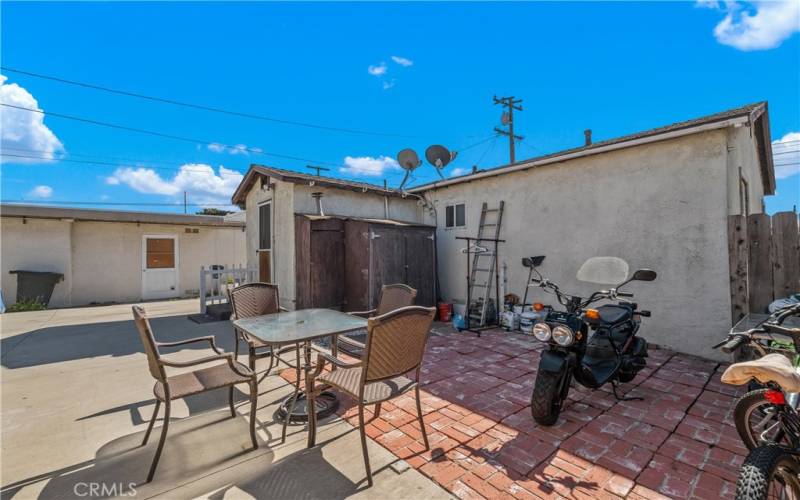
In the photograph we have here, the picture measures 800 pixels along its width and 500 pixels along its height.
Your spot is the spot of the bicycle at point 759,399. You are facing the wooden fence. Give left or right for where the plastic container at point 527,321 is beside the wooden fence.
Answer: left

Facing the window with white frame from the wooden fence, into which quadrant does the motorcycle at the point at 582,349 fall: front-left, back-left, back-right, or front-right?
front-left

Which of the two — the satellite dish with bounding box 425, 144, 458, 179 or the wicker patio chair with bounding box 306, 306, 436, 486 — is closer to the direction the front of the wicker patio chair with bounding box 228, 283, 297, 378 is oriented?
the wicker patio chair

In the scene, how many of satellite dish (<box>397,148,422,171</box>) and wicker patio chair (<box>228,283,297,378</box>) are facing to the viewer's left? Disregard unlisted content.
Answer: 0

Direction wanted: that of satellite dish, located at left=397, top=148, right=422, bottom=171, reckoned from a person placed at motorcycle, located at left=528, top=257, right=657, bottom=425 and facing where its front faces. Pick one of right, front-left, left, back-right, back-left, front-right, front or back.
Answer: right

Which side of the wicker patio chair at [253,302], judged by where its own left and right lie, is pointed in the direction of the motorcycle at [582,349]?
front

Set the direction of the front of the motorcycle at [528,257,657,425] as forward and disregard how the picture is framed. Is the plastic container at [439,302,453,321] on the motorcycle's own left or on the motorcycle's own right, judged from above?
on the motorcycle's own right

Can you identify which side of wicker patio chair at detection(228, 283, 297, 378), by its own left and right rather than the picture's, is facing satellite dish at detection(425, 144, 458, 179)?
left

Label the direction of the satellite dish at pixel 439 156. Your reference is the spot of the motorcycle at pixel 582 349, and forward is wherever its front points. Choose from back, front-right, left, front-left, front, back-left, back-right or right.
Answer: right

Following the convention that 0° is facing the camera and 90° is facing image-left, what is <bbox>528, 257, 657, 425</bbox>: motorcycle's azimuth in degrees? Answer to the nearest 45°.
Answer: approximately 45°

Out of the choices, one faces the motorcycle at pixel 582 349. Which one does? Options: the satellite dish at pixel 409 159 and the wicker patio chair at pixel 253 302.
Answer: the wicker patio chair
